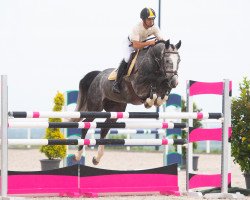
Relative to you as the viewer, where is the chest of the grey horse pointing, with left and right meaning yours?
facing the viewer and to the right of the viewer

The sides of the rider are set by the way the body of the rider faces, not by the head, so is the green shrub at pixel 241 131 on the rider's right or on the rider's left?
on the rider's left

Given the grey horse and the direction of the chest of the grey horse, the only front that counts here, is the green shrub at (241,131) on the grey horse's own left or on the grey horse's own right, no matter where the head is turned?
on the grey horse's own left

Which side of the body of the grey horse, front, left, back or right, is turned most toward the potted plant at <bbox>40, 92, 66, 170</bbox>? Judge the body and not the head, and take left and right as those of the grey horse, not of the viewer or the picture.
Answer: back
